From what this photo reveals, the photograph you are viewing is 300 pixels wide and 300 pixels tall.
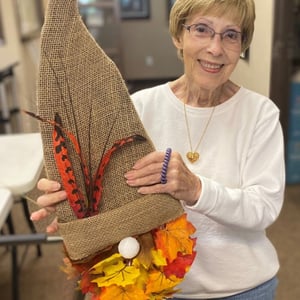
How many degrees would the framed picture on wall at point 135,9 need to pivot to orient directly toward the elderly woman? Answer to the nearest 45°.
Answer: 0° — it already faces them

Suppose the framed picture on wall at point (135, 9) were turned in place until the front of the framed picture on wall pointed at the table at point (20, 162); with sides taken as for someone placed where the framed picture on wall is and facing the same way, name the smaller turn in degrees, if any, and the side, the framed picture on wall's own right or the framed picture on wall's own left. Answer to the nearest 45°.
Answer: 0° — it already faces it

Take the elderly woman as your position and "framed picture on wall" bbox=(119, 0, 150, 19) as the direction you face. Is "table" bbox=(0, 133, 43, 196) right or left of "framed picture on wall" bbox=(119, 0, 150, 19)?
left

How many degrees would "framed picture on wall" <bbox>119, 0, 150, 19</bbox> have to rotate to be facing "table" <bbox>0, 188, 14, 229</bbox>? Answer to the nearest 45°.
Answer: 0° — it already faces it

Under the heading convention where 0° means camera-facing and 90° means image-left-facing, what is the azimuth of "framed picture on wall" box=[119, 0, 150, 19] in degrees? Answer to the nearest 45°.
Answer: approximately 0°
